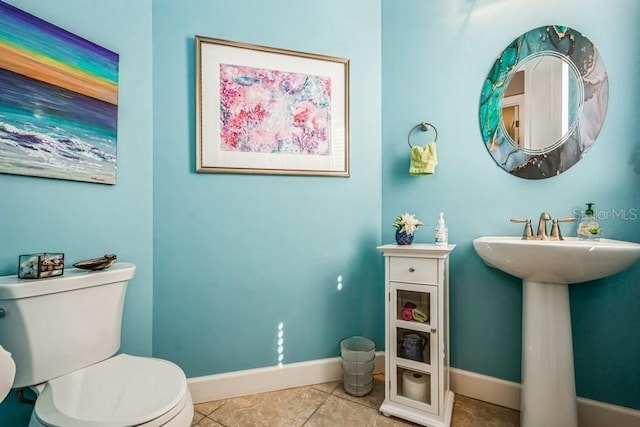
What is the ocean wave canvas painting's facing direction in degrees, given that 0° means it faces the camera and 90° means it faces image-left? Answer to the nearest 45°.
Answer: approximately 315°

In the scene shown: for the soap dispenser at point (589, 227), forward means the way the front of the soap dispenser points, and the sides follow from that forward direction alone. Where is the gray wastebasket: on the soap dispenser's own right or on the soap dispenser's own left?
on the soap dispenser's own right

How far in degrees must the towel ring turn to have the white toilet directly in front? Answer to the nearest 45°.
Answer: approximately 45° to its right

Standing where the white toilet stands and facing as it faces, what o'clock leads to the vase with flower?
The vase with flower is roughly at 11 o'clock from the white toilet.

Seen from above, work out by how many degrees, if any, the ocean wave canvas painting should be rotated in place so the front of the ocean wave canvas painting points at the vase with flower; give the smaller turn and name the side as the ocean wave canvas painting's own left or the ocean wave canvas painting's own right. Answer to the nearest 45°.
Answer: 0° — it already faces it

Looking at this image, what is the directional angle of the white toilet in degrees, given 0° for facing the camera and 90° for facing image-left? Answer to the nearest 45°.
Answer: approximately 315°
